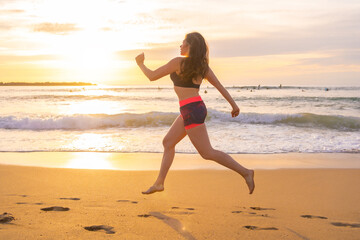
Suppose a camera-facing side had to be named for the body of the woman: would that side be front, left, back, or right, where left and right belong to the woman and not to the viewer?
left
